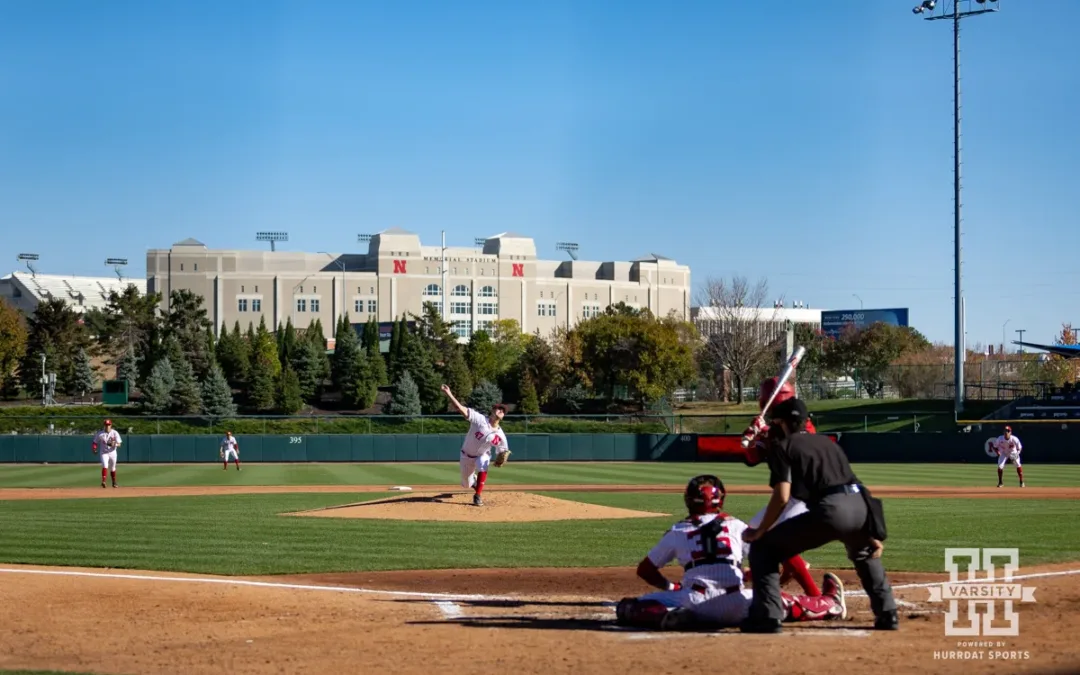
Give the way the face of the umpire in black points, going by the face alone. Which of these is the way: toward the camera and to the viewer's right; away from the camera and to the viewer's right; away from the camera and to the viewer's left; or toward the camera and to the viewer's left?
away from the camera and to the viewer's left

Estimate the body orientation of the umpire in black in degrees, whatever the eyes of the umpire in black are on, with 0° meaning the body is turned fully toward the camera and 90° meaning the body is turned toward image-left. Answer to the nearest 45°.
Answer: approximately 135°
